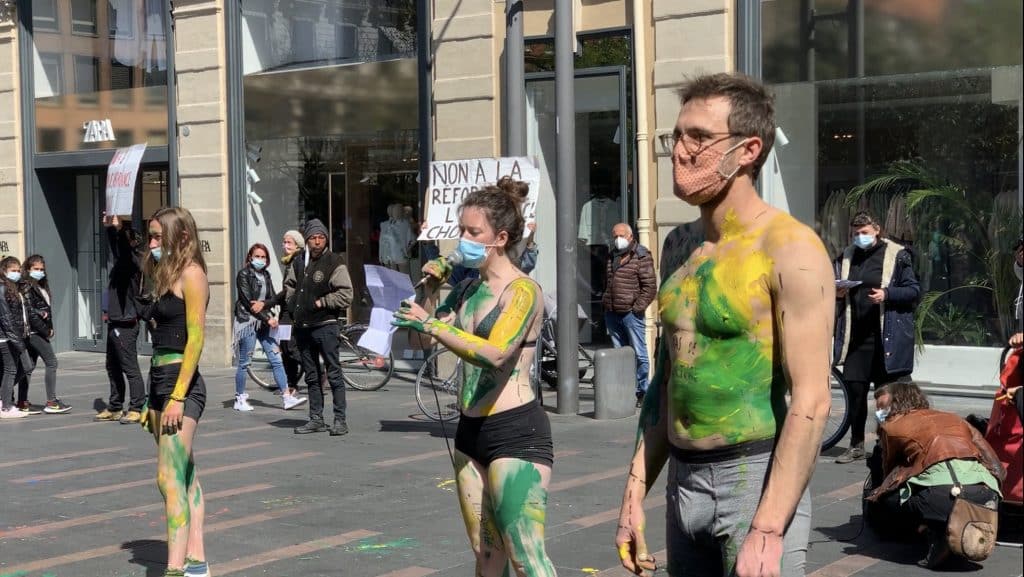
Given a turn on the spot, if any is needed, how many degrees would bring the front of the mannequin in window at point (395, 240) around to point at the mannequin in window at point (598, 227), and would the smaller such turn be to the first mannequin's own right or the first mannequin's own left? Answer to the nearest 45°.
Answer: approximately 45° to the first mannequin's own left

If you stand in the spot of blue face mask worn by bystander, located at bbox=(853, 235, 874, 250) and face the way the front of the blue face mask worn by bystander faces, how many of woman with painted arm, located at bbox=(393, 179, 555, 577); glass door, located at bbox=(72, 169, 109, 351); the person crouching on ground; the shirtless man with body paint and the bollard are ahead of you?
3

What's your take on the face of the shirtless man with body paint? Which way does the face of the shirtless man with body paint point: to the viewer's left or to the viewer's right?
to the viewer's left

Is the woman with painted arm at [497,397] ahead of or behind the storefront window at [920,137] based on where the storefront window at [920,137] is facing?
ahead

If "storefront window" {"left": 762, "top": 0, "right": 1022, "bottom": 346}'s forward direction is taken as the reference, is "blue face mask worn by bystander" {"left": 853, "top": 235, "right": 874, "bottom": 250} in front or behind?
in front

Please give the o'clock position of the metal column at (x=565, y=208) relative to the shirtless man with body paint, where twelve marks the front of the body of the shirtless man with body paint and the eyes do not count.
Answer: The metal column is roughly at 4 o'clock from the shirtless man with body paint.

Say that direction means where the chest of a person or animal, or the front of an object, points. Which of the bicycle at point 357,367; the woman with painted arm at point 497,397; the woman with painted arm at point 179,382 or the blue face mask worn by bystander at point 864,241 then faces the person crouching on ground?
the blue face mask worn by bystander

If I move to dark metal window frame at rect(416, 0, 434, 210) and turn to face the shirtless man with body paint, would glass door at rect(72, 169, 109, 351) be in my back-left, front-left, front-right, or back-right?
back-right
